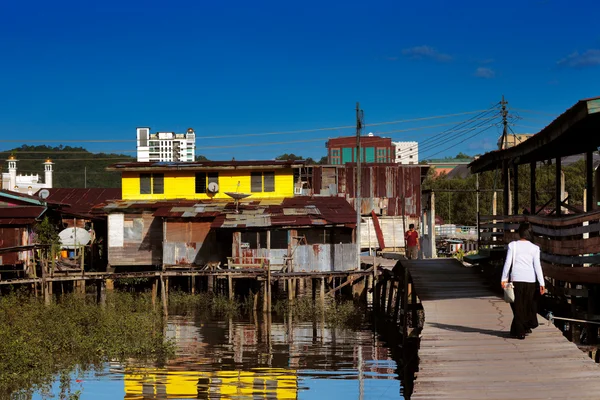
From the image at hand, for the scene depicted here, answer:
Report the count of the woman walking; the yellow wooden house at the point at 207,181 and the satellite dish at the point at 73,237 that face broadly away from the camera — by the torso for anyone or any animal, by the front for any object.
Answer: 1

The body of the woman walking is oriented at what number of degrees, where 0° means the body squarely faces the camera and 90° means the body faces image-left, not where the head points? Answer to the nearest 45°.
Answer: approximately 180°

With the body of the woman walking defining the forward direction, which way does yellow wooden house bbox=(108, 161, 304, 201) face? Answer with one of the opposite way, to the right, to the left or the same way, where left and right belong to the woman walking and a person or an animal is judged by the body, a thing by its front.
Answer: the opposite way

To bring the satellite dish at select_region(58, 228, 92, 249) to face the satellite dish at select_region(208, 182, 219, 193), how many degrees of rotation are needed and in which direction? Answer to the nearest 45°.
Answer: approximately 90° to its left

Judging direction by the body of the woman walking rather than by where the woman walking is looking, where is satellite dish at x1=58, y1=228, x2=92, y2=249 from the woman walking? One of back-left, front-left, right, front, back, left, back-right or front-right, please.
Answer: front-left

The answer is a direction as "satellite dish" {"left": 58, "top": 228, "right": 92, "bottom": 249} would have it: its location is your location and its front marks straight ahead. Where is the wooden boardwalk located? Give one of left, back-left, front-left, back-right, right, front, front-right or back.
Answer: front

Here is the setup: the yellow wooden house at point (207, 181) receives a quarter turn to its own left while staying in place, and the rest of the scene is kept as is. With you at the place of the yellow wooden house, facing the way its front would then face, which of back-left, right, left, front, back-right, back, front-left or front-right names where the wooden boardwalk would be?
right

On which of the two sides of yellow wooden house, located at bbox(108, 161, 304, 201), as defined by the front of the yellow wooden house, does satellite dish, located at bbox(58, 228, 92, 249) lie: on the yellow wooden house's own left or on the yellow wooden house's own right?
on the yellow wooden house's own right

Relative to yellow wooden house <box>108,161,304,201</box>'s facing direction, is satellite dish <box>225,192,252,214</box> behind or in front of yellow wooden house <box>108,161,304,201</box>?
in front

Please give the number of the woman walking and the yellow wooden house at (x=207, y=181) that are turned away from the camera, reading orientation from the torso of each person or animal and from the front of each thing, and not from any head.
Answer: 1

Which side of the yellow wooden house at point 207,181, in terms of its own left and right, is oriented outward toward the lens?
front

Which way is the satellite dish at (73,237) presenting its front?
toward the camera

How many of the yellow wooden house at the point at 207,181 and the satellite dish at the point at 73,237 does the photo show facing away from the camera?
0
